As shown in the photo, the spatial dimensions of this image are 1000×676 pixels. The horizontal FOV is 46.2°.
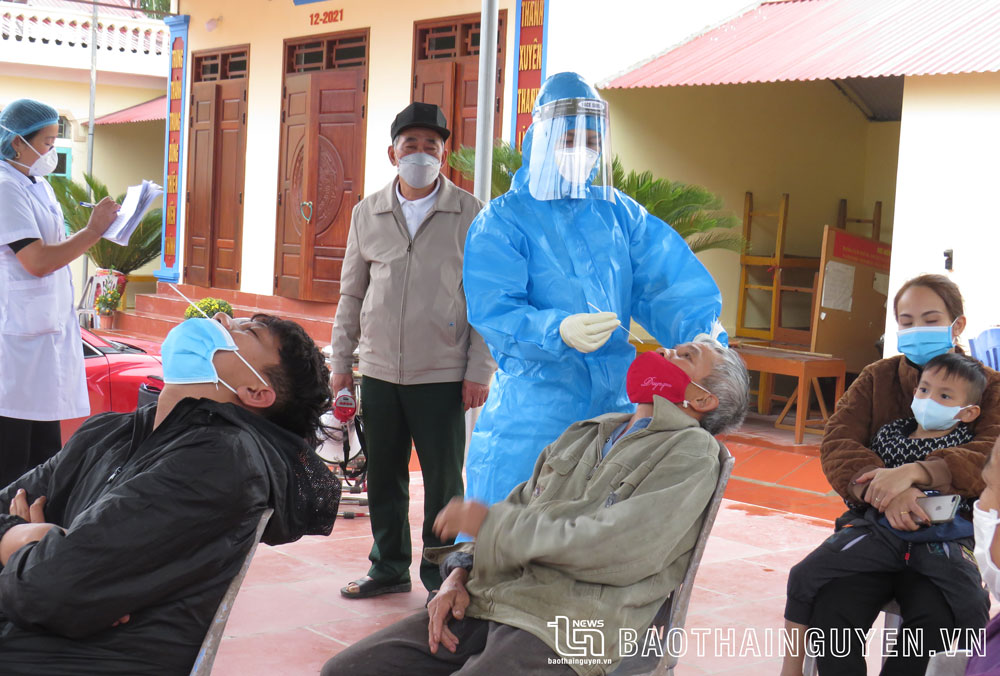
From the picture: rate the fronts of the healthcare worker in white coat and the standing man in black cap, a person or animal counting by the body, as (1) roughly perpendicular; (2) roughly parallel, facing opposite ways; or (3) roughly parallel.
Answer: roughly perpendicular

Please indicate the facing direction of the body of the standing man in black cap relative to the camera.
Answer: toward the camera

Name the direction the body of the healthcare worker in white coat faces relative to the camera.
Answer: to the viewer's right

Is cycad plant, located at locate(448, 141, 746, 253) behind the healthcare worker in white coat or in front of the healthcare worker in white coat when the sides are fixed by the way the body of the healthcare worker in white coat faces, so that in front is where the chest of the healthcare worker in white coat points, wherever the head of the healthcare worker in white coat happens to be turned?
in front

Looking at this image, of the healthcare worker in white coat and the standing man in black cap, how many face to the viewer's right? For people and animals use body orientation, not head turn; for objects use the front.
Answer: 1

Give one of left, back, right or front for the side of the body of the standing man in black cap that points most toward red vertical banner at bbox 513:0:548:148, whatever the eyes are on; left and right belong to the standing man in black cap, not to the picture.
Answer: back

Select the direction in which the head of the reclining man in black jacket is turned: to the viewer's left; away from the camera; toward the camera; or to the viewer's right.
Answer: to the viewer's left

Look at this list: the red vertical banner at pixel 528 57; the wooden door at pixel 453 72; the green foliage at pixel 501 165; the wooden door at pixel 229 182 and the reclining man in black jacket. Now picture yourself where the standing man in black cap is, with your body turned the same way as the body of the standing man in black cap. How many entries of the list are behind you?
4

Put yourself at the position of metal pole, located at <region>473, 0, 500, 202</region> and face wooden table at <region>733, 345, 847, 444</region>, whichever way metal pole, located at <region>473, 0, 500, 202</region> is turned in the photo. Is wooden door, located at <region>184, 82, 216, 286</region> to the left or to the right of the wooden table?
left

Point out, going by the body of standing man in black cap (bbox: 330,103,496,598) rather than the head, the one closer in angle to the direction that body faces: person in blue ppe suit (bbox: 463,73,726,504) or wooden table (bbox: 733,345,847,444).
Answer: the person in blue ppe suit

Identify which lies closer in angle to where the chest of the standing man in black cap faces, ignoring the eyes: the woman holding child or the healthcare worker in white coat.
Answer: the woman holding child

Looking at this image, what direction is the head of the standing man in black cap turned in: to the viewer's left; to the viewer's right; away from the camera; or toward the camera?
toward the camera

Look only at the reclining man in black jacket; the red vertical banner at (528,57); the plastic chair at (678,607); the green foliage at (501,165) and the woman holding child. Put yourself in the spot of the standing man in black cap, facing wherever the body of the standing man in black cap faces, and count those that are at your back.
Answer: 2

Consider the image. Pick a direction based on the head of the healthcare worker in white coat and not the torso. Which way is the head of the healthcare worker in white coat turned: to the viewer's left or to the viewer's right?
to the viewer's right

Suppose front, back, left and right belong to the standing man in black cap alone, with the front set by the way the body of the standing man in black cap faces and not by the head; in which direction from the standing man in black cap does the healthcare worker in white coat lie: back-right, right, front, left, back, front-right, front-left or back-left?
right

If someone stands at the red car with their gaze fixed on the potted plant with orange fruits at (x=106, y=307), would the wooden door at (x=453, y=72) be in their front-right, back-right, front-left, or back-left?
front-right

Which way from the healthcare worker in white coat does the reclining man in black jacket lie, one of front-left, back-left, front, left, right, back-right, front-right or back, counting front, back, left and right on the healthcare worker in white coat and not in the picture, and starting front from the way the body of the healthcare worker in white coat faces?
right
